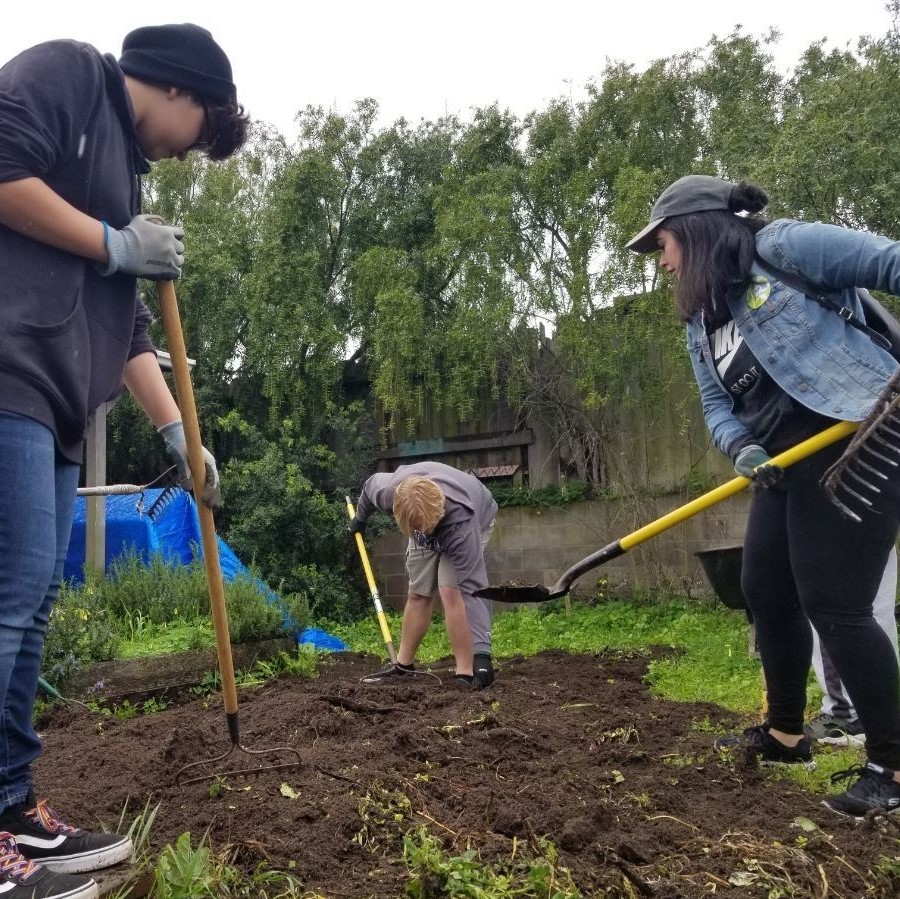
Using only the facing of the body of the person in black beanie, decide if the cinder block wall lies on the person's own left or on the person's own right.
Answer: on the person's own left

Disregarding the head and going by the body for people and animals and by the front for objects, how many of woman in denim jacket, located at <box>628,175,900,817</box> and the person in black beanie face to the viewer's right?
1

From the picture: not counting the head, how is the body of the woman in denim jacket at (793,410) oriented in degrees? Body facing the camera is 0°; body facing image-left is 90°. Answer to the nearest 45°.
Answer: approximately 45°

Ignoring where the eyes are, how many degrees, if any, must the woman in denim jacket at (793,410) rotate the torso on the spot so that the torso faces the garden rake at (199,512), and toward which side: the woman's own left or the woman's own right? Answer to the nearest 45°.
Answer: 0° — they already face it

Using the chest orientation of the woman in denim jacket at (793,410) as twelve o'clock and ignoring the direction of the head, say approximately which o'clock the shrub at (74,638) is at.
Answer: The shrub is roughly at 2 o'clock from the woman in denim jacket.

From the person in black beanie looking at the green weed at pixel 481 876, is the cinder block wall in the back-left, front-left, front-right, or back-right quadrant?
front-left

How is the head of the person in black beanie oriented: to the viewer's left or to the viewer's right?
to the viewer's right

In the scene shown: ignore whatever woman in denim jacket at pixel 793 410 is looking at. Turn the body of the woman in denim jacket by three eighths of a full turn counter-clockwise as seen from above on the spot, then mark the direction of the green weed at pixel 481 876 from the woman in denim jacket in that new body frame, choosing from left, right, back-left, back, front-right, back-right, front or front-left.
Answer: back-right

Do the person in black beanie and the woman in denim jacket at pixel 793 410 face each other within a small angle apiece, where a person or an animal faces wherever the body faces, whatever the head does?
yes

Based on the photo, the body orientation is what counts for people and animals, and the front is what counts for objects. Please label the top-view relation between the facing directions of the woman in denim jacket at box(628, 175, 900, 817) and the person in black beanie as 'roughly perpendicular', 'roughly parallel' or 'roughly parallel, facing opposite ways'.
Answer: roughly parallel, facing opposite ways

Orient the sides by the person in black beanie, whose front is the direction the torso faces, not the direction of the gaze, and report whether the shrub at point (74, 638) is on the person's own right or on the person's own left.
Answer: on the person's own left

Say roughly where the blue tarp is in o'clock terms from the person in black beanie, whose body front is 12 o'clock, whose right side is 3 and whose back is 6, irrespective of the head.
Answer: The blue tarp is roughly at 9 o'clock from the person in black beanie.

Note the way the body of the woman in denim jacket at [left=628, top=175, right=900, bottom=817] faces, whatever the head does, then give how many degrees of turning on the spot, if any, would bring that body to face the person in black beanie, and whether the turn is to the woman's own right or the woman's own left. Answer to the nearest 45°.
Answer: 0° — they already face them

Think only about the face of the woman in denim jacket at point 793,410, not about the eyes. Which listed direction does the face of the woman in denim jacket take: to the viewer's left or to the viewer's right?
to the viewer's left

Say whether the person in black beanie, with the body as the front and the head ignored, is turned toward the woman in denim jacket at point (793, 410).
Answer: yes

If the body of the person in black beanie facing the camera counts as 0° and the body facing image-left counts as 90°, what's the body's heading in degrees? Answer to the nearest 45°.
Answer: approximately 270°
